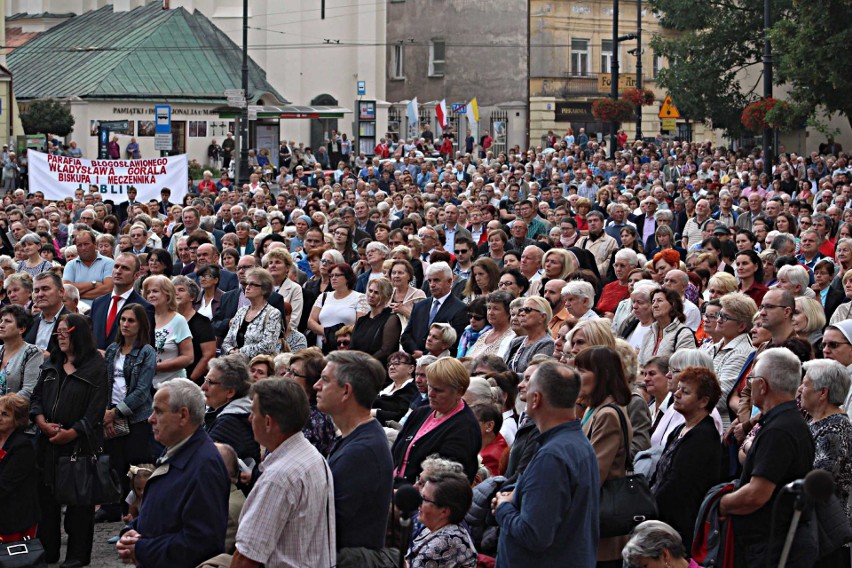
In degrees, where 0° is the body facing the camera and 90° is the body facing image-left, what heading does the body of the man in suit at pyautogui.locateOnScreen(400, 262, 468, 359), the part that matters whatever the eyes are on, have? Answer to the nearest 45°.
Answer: approximately 45°

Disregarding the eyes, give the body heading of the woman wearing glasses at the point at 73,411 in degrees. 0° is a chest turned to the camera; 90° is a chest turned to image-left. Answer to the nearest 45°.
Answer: approximately 45°

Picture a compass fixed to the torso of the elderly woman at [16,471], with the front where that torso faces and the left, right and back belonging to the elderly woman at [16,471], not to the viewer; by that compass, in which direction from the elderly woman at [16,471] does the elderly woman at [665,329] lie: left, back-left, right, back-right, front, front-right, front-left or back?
back-left

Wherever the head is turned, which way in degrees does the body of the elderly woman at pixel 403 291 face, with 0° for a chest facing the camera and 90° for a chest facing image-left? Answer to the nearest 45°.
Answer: approximately 45°

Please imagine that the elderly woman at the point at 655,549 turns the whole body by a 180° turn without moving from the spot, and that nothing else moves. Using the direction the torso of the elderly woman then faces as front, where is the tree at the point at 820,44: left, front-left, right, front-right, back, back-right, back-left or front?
left

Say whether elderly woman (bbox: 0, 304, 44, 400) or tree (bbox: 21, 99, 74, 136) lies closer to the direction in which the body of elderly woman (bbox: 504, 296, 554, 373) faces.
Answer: the elderly woman

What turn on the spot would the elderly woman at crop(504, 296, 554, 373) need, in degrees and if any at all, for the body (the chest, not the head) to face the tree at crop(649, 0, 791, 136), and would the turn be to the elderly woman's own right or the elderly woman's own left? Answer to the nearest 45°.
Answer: approximately 135° to the elderly woman's own right

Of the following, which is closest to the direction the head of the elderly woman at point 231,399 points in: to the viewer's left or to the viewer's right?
to the viewer's left
